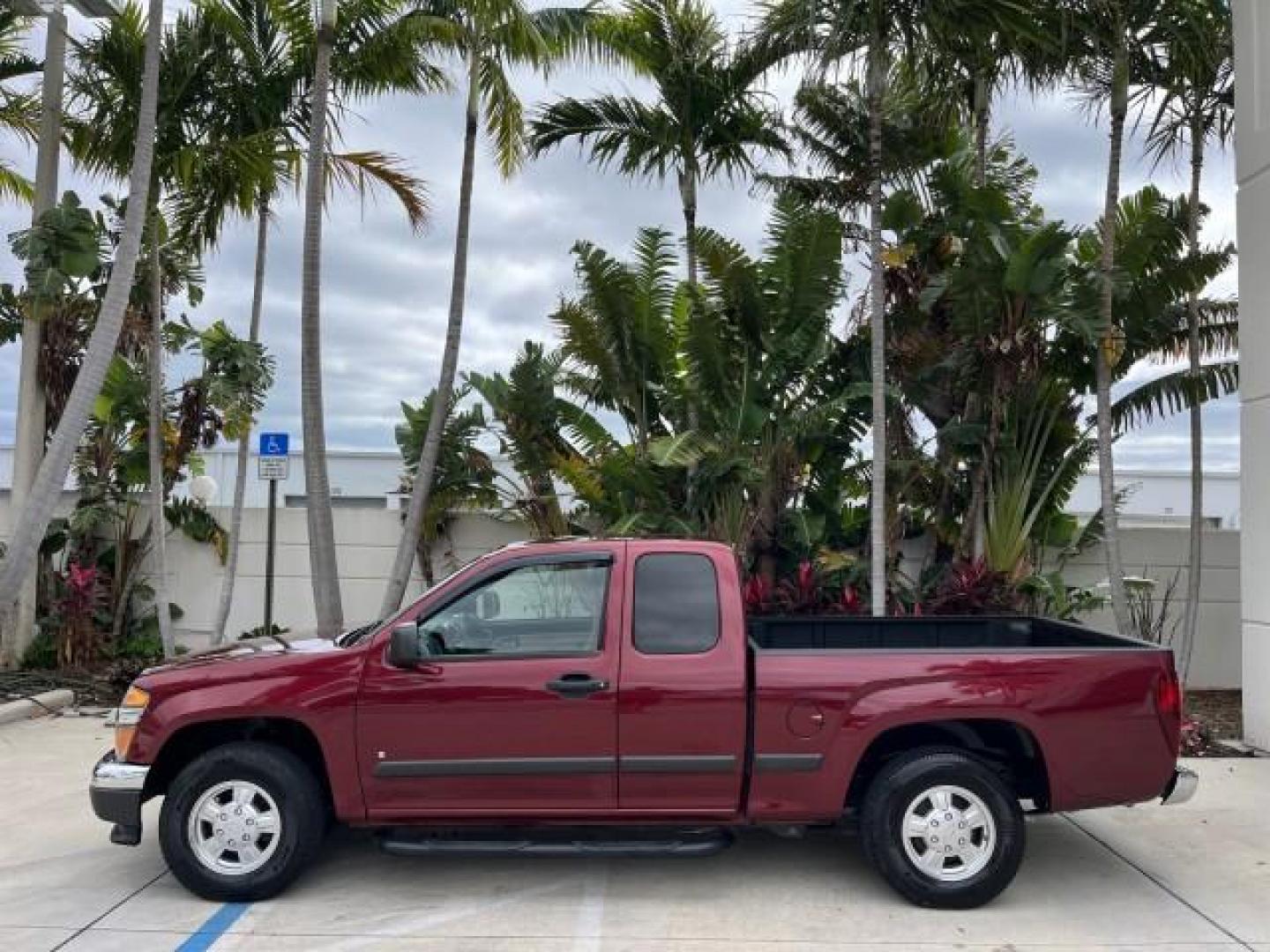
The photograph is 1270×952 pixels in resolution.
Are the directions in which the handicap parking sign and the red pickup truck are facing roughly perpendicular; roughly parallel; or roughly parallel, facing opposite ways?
roughly perpendicular

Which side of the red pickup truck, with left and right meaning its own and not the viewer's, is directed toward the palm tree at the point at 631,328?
right

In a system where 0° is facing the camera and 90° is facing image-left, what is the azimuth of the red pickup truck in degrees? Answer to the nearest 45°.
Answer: approximately 90°

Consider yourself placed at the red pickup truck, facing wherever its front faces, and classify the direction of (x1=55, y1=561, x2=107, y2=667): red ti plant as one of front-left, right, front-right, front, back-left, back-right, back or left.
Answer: front-right

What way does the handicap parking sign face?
toward the camera

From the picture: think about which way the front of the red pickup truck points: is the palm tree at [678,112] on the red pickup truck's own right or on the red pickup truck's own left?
on the red pickup truck's own right

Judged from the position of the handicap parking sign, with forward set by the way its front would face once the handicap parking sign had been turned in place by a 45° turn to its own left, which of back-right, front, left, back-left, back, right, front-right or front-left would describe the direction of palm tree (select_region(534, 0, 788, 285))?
front-left

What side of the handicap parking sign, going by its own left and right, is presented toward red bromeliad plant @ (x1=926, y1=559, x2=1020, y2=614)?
left

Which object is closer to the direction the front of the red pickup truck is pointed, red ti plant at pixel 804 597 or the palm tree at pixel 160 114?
the palm tree

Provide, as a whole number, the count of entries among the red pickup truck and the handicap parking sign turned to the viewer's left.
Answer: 1

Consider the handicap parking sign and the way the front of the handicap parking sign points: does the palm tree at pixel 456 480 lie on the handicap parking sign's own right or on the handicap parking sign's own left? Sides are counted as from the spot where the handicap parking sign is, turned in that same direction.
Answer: on the handicap parking sign's own left

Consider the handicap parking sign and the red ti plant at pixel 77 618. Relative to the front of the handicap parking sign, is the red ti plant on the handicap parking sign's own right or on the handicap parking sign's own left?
on the handicap parking sign's own right
